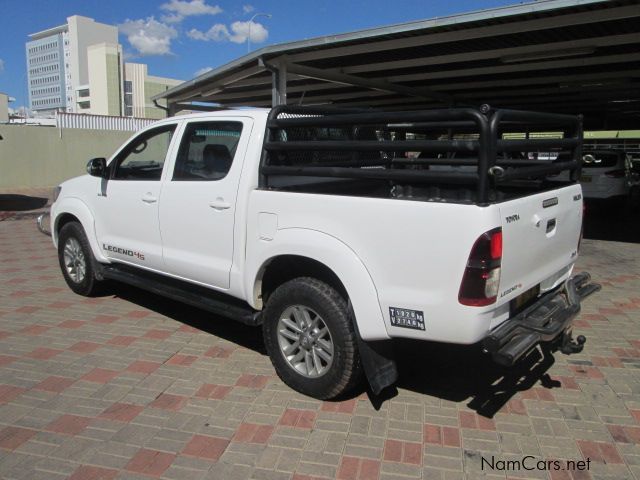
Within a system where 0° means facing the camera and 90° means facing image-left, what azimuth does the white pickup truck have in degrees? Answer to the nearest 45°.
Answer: approximately 135°
